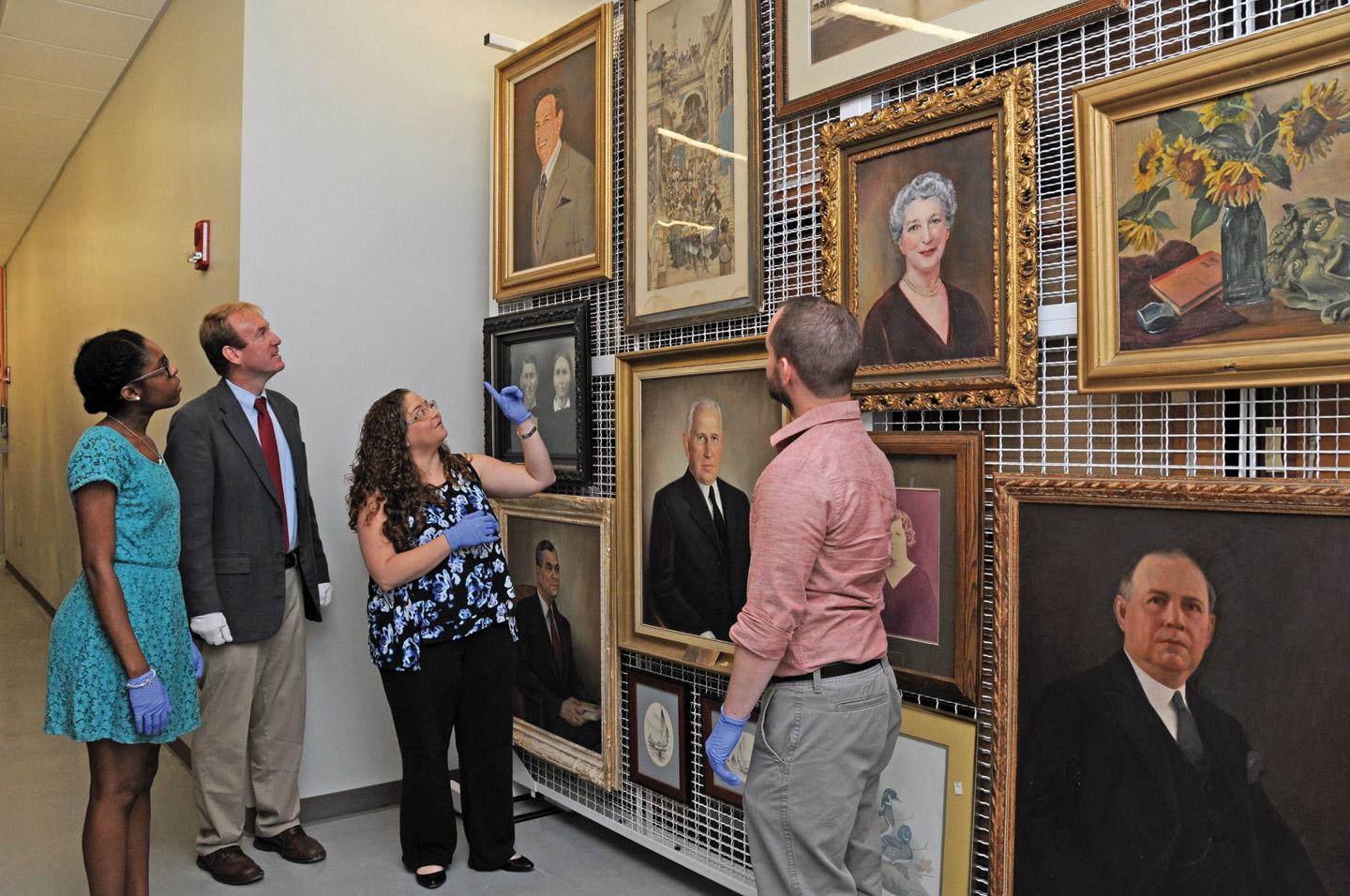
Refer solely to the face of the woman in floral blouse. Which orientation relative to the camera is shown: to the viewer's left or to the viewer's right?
to the viewer's right

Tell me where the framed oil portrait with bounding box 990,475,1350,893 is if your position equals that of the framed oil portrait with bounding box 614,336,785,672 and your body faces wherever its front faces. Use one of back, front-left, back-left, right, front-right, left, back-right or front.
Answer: left

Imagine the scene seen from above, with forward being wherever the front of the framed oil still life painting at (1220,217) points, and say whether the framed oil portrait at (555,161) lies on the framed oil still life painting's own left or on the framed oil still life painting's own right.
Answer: on the framed oil still life painting's own right

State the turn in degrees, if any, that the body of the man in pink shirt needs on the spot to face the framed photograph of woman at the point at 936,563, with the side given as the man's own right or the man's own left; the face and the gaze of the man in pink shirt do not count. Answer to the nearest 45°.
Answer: approximately 90° to the man's own right

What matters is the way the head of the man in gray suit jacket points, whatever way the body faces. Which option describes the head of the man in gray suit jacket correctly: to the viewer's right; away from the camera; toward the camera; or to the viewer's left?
to the viewer's right

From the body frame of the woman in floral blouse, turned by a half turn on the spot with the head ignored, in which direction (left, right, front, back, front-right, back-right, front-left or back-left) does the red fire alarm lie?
front

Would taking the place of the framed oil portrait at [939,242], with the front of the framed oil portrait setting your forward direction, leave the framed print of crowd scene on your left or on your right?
on your right

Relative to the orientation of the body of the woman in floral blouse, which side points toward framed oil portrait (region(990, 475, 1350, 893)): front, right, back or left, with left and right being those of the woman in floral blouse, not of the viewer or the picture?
front

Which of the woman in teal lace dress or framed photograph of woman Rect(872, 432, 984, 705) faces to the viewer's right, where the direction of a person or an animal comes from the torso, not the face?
the woman in teal lace dress

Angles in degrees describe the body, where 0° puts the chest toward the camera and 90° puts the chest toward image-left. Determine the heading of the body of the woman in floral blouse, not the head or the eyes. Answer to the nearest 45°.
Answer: approximately 315°

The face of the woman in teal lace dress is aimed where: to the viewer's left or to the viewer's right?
to the viewer's right

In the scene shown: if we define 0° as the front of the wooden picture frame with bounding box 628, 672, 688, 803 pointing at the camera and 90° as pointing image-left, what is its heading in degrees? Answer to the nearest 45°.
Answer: approximately 45°

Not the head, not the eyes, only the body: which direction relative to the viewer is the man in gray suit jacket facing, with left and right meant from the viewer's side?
facing the viewer and to the right of the viewer

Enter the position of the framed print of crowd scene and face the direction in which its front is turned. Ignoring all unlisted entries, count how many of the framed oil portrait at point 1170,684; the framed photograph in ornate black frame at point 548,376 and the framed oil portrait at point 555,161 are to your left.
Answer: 1
